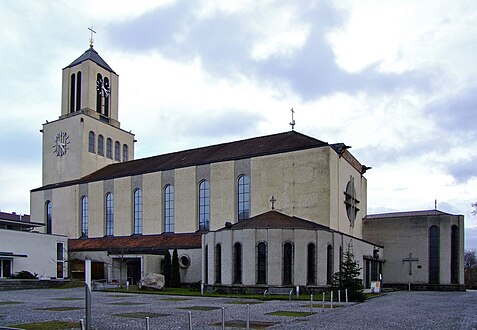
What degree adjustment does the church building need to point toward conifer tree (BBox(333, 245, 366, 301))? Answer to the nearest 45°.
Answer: approximately 45° to its right

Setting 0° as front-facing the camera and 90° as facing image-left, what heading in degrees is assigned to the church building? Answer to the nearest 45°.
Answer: approximately 315°
